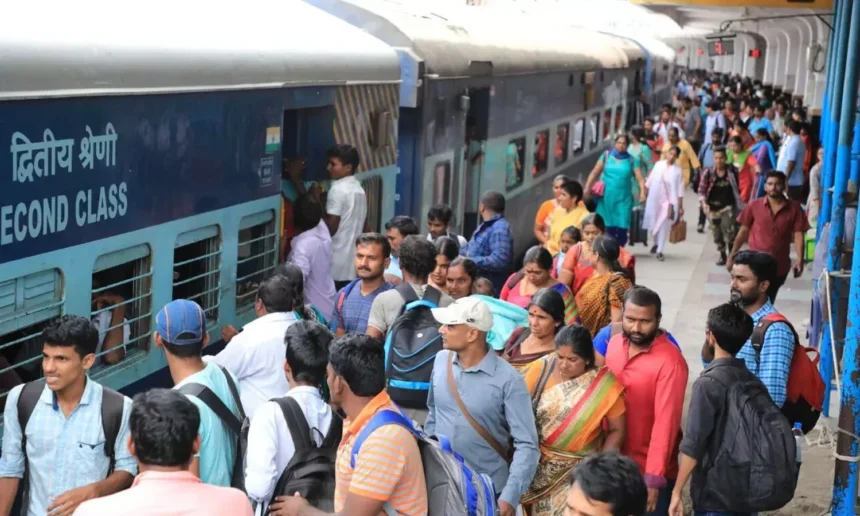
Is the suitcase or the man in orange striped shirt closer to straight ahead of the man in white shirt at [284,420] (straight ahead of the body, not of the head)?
the suitcase

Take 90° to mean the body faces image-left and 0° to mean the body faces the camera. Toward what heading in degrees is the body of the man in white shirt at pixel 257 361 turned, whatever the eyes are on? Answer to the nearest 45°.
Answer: approximately 135°

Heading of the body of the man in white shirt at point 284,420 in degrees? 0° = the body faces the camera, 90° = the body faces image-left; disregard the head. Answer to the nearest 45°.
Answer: approximately 135°

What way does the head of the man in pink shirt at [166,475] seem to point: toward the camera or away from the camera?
away from the camera

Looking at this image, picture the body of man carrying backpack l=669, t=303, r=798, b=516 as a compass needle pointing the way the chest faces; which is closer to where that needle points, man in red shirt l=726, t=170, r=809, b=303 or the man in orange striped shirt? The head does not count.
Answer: the man in red shirt

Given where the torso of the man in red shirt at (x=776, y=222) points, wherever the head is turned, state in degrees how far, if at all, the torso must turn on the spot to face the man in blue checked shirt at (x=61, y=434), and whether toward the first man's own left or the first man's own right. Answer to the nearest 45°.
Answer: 0° — they already face them

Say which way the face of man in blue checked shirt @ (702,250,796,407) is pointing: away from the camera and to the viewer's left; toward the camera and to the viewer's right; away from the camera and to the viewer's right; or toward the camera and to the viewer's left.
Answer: toward the camera and to the viewer's left

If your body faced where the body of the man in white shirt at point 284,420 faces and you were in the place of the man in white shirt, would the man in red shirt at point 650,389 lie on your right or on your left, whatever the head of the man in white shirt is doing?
on your right

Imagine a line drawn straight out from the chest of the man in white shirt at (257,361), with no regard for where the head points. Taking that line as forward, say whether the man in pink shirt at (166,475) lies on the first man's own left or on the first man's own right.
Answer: on the first man's own left

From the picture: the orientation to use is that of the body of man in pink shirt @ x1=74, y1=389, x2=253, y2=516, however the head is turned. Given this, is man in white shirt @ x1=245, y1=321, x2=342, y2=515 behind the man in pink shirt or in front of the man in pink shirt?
in front

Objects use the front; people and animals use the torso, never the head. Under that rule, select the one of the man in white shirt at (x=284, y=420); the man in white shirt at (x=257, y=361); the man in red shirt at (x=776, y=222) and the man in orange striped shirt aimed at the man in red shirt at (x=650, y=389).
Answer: the man in red shirt at (x=776, y=222)

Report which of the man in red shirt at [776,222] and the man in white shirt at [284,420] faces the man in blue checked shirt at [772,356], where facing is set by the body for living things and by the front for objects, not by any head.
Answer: the man in red shirt
